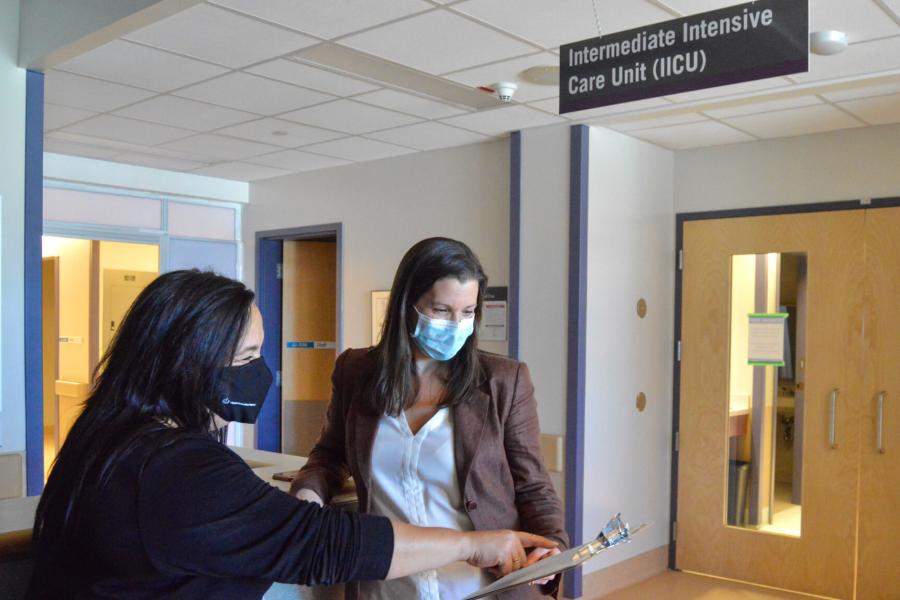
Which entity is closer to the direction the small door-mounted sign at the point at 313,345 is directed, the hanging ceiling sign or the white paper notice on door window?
the hanging ceiling sign

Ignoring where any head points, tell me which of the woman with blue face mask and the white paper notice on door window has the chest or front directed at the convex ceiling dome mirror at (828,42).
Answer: the white paper notice on door window

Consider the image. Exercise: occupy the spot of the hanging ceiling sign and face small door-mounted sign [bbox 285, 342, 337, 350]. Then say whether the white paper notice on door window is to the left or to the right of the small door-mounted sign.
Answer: right

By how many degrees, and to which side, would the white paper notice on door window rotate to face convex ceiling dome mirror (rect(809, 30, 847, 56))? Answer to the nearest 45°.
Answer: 0° — it already faces it

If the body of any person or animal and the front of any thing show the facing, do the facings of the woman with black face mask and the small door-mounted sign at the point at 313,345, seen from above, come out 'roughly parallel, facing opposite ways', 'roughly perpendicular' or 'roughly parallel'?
roughly perpendicular

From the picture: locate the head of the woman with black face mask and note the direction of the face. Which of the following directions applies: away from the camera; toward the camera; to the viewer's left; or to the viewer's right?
to the viewer's right

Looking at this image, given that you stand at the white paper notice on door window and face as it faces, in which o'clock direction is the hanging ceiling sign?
The hanging ceiling sign is roughly at 12 o'clock from the white paper notice on door window.

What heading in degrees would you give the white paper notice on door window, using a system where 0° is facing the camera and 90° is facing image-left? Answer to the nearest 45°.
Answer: approximately 0°

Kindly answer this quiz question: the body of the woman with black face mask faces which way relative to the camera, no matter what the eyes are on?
to the viewer's right

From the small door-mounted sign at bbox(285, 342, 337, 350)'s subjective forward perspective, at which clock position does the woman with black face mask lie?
The woman with black face mask is roughly at 12 o'clock from the small door-mounted sign.

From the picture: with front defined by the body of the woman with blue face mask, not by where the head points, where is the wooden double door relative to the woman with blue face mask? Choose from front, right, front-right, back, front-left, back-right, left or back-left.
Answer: back-left

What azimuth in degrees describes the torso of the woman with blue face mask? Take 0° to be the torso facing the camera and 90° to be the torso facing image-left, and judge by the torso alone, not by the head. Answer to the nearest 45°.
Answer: approximately 0°

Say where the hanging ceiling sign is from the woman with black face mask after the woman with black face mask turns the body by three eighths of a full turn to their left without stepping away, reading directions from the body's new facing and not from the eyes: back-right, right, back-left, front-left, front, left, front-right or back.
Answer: right

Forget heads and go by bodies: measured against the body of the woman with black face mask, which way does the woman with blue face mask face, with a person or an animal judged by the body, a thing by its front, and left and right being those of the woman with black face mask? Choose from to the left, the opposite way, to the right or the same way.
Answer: to the right
